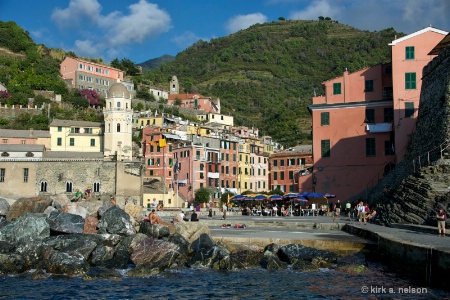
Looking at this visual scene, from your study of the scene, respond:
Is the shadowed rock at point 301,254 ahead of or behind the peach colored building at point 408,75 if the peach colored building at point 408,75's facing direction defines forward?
ahead

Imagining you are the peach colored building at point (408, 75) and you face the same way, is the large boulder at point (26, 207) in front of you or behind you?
in front

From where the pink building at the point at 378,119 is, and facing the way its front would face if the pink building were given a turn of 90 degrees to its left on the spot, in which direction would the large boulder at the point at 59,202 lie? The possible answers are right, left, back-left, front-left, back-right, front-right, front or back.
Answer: back-right

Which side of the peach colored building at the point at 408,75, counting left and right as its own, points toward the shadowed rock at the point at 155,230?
front

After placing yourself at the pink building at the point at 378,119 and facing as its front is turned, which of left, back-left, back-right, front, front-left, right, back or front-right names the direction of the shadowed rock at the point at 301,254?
front

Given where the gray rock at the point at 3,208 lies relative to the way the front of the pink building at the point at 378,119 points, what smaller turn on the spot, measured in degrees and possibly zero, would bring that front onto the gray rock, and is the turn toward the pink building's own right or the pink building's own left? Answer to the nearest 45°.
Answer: approximately 45° to the pink building's own right

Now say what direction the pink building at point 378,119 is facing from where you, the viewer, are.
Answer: facing the viewer

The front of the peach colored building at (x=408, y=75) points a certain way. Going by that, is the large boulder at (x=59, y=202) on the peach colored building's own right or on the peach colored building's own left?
on the peach colored building's own right

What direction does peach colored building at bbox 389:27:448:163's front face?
toward the camera

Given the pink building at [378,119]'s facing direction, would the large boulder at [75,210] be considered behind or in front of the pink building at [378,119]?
in front

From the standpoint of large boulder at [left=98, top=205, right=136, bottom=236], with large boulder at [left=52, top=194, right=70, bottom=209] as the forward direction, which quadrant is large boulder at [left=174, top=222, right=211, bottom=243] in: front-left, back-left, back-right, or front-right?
back-right

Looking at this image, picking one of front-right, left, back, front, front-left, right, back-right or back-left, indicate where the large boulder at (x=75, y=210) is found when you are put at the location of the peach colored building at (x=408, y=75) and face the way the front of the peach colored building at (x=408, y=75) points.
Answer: front-right
